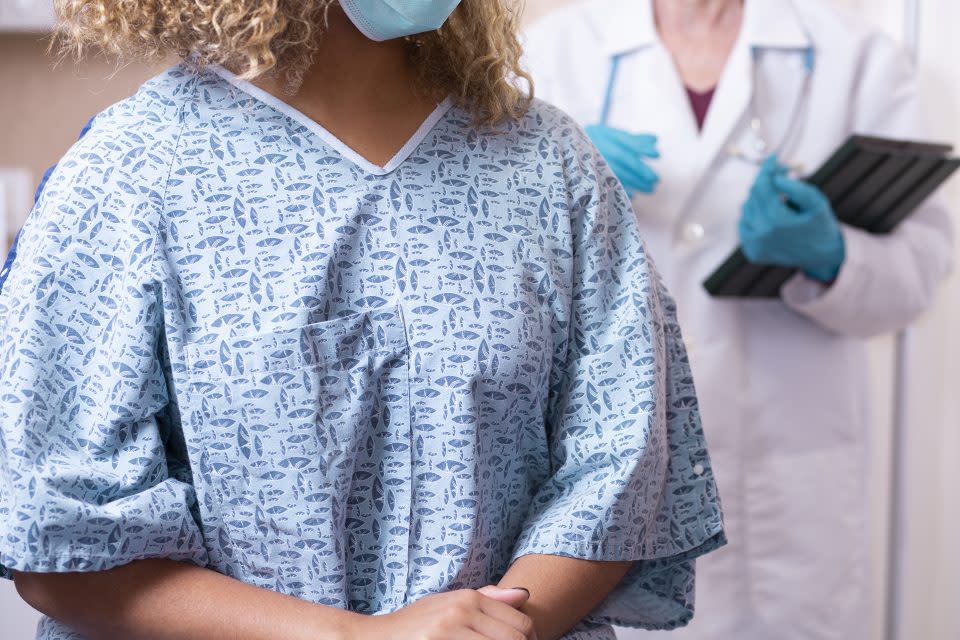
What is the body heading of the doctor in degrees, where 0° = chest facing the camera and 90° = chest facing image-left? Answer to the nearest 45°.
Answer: approximately 0°
